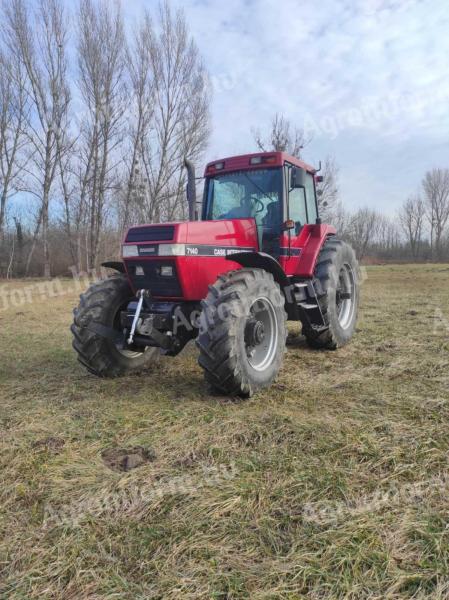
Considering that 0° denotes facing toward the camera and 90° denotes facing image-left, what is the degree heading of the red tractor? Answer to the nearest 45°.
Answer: approximately 45°
